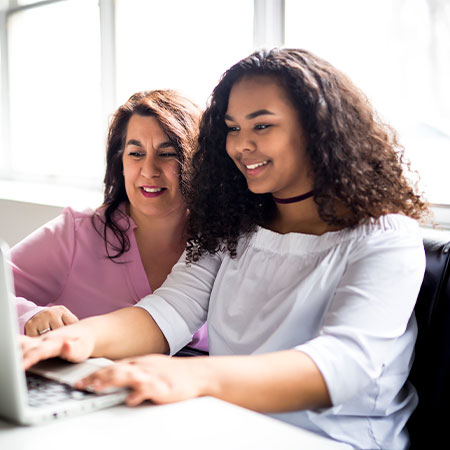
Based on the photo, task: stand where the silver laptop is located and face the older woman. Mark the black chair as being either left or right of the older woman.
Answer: right

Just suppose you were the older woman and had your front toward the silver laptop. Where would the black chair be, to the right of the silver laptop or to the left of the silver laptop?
left

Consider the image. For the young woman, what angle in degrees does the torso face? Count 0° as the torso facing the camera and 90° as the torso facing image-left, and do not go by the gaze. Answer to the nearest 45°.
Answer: approximately 45°

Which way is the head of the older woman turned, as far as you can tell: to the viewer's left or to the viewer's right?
to the viewer's left

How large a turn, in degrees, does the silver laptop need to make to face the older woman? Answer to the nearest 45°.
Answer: approximately 45° to its left

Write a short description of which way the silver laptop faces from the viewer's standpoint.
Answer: facing away from the viewer and to the right of the viewer

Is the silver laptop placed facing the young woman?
yes

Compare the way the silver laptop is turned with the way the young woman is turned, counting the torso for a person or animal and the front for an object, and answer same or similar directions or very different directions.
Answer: very different directions

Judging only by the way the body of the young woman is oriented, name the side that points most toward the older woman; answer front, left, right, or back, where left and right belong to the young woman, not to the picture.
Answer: right
